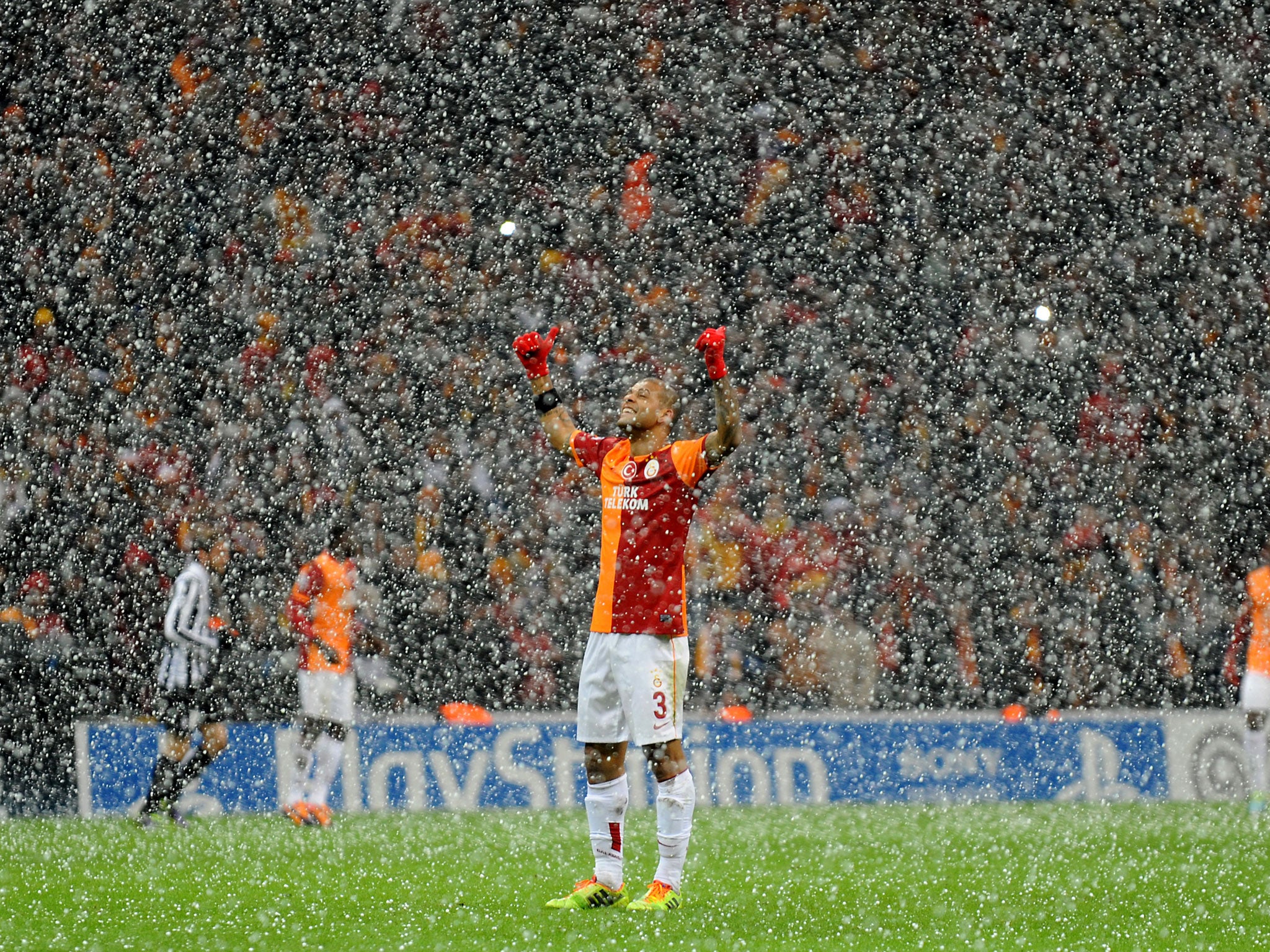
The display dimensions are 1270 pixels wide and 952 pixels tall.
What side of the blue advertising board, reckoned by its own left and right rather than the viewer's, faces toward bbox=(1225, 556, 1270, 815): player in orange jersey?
left

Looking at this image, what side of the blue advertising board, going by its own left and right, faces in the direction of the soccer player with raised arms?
front

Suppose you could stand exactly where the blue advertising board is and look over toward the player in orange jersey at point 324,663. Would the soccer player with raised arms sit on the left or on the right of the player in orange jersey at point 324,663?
left

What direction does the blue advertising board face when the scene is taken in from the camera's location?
facing the viewer
